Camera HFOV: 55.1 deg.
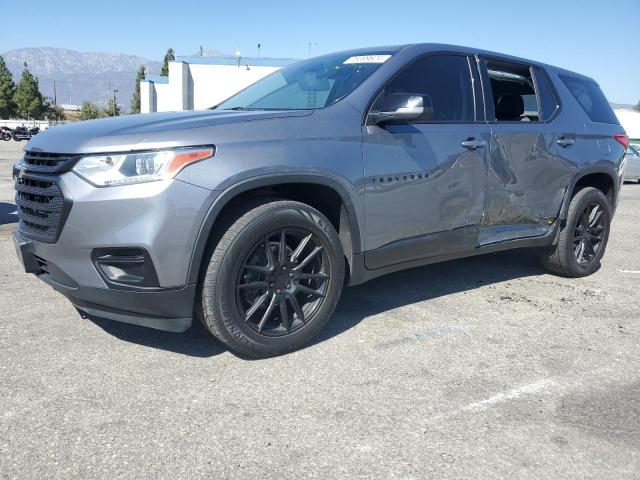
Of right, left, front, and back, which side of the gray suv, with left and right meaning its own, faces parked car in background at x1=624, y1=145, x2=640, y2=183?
back

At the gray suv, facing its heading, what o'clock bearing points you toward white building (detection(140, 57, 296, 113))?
The white building is roughly at 4 o'clock from the gray suv.

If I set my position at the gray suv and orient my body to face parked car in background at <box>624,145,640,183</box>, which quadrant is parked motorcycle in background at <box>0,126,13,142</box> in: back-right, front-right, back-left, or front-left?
front-left

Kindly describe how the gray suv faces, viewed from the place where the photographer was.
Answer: facing the viewer and to the left of the viewer

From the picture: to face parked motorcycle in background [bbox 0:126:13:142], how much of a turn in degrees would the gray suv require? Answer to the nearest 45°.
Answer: approximately 90° to its right

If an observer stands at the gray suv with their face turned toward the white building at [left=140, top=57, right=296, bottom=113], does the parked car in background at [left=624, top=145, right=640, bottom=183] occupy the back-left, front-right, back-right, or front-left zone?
front-right

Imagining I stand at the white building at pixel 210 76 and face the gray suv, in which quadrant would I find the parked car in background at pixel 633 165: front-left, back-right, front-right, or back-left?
front-left
